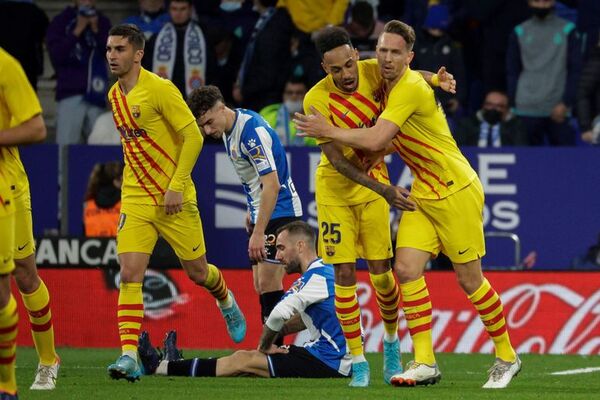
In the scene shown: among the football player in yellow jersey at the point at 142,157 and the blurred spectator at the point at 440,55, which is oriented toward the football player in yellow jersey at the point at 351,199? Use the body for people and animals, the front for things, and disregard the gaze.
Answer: the blurred spectator

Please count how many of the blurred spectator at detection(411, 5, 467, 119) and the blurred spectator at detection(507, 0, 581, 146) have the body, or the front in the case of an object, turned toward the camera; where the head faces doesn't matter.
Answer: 2

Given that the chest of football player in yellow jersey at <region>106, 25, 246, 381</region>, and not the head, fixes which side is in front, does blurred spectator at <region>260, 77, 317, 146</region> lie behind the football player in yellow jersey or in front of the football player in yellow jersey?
behind

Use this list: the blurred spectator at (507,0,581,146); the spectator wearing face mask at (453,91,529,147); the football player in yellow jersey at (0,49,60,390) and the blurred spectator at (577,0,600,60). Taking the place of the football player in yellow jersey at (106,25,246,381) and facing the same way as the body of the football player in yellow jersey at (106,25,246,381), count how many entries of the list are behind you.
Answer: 3

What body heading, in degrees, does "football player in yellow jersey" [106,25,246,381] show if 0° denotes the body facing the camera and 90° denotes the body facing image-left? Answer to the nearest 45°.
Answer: approximately 45°

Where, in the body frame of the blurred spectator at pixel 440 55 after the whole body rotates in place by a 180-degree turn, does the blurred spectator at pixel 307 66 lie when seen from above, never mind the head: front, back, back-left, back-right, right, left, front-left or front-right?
left

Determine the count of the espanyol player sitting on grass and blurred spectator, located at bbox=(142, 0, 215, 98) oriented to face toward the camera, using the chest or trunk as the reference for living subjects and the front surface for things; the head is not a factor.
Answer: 1

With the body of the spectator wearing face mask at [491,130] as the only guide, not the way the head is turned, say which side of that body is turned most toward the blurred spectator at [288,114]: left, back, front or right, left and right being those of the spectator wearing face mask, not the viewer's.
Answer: right

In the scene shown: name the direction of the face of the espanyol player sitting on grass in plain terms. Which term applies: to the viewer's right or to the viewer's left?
to the viewer's left

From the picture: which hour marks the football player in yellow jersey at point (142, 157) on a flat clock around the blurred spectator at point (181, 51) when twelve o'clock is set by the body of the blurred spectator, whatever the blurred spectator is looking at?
The football player in yellow jersey is roughly at 12 o'clock from the blurred spectator.
